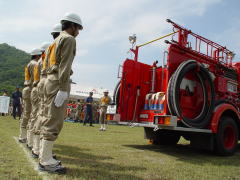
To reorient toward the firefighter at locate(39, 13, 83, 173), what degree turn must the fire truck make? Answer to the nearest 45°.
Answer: approximately 180°

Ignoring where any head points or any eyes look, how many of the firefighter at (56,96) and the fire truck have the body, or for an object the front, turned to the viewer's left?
0

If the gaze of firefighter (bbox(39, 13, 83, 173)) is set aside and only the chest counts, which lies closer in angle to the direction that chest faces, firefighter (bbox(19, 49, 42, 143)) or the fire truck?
the fire truck

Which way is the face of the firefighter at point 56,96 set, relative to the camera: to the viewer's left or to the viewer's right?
to the viewer's right

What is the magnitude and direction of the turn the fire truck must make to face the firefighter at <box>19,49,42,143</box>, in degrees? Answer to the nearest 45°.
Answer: approximately 135° to its left

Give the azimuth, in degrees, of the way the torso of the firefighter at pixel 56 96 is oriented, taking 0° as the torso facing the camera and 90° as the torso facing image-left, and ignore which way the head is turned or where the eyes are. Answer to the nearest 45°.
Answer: approximately 270°

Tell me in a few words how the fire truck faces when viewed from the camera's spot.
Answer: facing away from the viewer and to the right of the viewer
